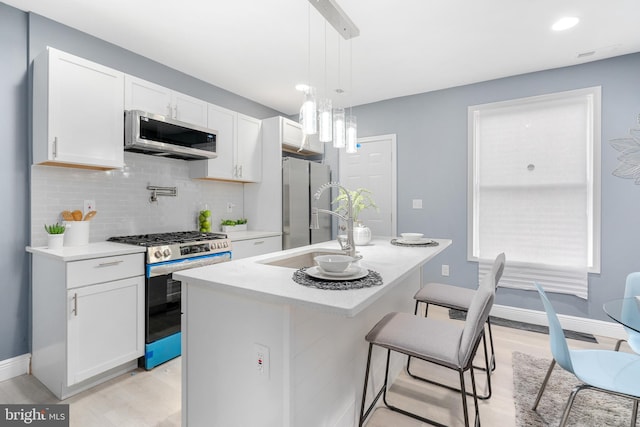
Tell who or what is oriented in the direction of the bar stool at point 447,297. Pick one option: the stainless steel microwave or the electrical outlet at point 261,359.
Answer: the stainless steel microwave

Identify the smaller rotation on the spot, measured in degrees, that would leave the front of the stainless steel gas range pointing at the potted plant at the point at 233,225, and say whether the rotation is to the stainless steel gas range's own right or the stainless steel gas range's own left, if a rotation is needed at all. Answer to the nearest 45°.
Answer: approximately 90° to the stainless steel gas range's own left

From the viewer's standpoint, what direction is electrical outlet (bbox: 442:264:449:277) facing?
toward the camera

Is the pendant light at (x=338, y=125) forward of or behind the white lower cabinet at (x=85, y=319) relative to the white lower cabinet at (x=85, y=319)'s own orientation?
forward

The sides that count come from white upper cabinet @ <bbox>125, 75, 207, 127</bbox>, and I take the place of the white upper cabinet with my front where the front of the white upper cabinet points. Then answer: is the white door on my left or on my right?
on my left

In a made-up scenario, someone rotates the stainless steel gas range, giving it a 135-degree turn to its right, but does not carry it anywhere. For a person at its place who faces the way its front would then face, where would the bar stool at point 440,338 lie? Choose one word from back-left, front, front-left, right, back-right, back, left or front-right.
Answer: back-left

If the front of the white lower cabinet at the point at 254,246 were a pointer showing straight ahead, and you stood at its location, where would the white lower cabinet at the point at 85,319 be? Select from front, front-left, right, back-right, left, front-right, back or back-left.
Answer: right

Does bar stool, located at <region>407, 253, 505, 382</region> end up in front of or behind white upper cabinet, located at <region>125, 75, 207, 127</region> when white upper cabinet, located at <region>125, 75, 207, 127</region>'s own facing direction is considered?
in front

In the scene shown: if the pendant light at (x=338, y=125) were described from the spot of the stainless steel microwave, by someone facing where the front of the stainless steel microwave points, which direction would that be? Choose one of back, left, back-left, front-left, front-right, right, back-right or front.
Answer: front

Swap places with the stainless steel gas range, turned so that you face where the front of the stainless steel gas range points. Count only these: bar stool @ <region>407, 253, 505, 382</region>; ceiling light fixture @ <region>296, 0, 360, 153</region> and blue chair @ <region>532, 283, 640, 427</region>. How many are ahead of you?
3

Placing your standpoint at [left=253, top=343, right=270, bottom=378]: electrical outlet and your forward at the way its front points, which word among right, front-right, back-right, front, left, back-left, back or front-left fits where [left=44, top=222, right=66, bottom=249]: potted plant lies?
right

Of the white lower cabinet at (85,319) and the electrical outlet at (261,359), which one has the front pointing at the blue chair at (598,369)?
the white lower cabinet
